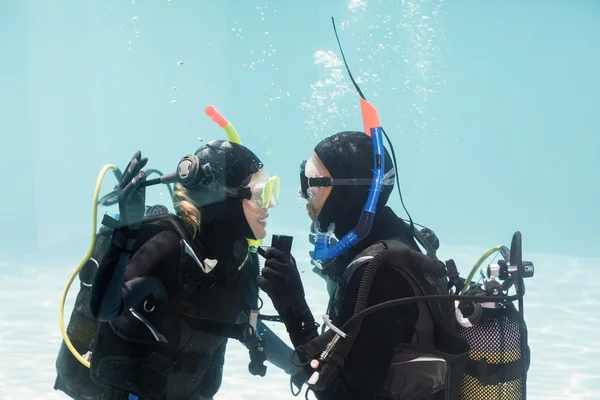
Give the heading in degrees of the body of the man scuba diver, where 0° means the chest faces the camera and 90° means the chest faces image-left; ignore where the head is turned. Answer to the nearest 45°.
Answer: approximately 90°
